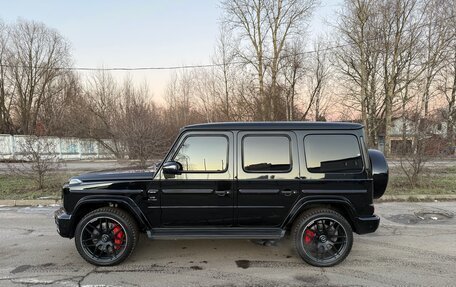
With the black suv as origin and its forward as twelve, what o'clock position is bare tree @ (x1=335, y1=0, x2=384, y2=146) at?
The bare tree is roughly at 4 o'clock from the black suv.

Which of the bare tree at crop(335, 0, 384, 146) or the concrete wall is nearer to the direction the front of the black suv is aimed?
the concrete wall

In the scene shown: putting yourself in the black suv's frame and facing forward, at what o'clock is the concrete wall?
The concrete wall is roughly at 2 o'clock from the black suv.

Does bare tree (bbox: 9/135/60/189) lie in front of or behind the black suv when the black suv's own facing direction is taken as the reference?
in front

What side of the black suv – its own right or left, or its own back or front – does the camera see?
left
